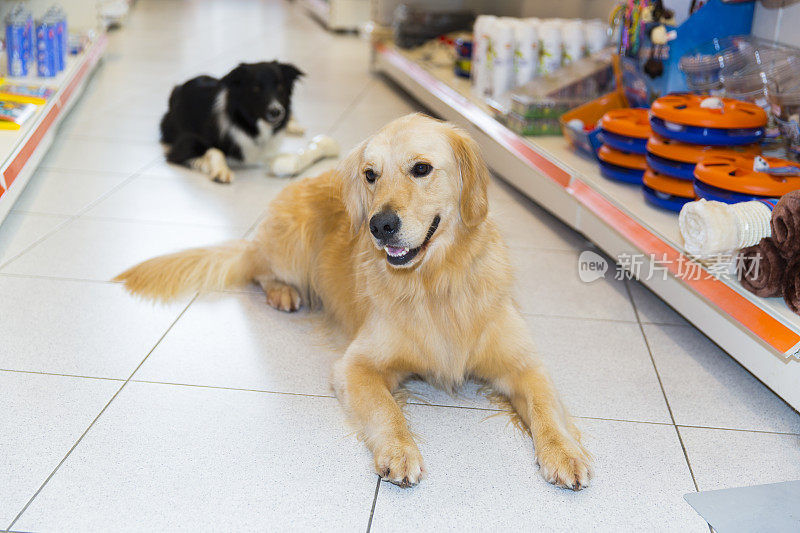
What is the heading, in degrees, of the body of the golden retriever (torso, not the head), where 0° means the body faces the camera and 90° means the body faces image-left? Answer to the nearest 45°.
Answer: approximately 315°

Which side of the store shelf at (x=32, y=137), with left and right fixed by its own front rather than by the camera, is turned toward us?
right

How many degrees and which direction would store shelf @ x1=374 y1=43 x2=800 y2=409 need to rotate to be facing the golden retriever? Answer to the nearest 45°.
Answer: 0° — it already faces it

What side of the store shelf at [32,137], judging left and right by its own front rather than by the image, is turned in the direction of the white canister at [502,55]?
front

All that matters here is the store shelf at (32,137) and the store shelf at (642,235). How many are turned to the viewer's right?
1

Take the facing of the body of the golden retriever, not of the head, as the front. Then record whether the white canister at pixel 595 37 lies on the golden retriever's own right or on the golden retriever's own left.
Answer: on the golden retriever's own left

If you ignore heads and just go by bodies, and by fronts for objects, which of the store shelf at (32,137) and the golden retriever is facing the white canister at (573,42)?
the store shelf

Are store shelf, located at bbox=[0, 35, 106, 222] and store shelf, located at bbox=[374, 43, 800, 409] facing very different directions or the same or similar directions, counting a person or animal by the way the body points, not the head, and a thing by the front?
very different directions

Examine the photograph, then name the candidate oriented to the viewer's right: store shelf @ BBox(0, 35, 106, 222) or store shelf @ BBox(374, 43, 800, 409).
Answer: store shelf @ BBox(0, 35, 106, 222)

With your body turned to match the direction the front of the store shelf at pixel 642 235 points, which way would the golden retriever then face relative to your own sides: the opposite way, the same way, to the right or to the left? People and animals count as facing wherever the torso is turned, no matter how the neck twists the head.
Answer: to the left

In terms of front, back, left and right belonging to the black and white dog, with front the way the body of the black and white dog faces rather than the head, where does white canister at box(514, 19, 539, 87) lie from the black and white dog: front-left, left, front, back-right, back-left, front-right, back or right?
front-left
